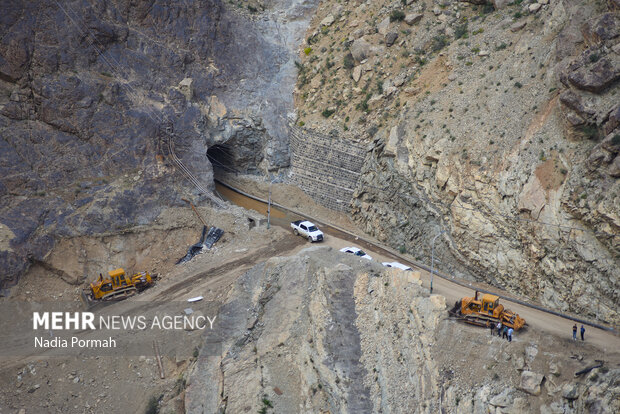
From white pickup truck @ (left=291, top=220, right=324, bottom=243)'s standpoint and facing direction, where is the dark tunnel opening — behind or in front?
behind

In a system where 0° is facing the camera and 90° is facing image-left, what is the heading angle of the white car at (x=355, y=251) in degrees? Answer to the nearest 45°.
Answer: approximately 315°

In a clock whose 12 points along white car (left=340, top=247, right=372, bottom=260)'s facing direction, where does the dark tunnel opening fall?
The dark tunnel opening is roughly at 6 o'clock from the white car.

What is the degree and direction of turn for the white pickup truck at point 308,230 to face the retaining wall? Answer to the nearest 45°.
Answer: approximately 135° to its left

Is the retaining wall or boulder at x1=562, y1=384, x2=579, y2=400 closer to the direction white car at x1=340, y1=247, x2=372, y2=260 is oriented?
the boulder

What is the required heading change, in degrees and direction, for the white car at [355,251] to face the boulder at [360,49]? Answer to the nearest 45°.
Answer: approximately 135° to its left
